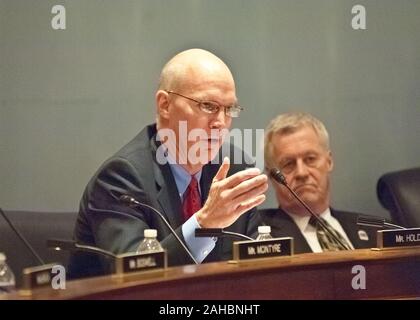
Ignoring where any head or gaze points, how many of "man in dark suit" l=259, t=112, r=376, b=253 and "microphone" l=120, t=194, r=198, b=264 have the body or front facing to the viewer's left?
1

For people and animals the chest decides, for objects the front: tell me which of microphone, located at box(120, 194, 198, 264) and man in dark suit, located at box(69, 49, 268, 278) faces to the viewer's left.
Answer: the microphone

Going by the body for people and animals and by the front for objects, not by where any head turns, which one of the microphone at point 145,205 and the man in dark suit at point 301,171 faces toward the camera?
the man in dark suit

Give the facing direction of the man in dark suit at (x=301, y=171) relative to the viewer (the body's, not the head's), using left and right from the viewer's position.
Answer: facing the viewer

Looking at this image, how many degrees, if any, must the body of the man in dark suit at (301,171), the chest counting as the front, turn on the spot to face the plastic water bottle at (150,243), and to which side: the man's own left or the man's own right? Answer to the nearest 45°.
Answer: approximately 45° to the man's own right

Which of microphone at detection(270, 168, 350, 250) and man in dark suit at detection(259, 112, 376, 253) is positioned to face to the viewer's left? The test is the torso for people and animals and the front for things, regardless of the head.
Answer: the microphone

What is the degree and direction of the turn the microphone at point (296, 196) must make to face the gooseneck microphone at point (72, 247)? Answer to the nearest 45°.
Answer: approximately 45° to its left

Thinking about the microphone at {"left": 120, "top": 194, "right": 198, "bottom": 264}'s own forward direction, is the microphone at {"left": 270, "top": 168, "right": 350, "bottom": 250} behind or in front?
behind

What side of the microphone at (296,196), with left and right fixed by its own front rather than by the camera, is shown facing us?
left

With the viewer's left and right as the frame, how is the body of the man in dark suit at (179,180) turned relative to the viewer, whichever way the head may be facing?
facing the viewer and to the right of the viewer

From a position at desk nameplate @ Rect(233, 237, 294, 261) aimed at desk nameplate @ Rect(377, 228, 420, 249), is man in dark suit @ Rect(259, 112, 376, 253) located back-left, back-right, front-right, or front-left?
front-left

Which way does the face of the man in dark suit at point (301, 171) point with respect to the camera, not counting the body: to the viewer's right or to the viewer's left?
to the viewer's left

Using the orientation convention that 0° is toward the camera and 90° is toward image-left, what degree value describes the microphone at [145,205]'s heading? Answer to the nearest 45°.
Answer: approximately 90°

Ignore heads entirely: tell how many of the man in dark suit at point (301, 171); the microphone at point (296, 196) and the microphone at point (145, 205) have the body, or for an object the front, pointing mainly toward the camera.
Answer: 1
